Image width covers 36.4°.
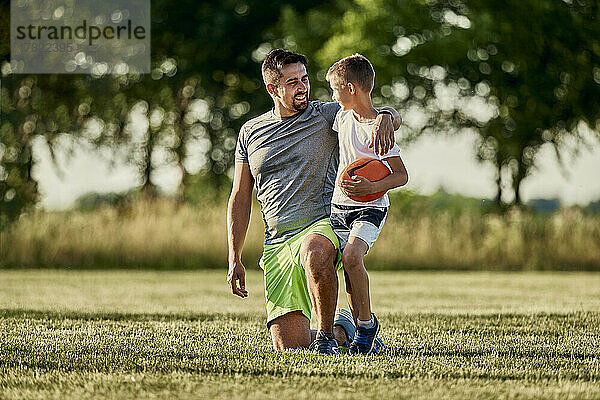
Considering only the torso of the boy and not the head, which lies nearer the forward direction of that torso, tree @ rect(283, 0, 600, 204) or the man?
the man

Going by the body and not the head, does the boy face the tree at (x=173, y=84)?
no

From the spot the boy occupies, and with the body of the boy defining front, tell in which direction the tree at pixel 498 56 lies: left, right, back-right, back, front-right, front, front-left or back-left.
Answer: back-right

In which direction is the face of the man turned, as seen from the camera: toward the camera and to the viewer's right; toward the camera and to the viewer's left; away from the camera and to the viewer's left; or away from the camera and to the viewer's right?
toward the camera and to the viewer's right

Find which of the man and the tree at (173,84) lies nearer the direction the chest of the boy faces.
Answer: the man

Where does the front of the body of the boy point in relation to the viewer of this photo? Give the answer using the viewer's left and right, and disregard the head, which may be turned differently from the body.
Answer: facing the viewer and to the left of the viewer
